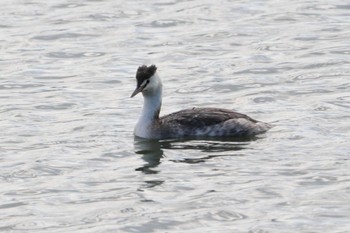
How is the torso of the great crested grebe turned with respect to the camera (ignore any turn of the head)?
to the viewer's left
